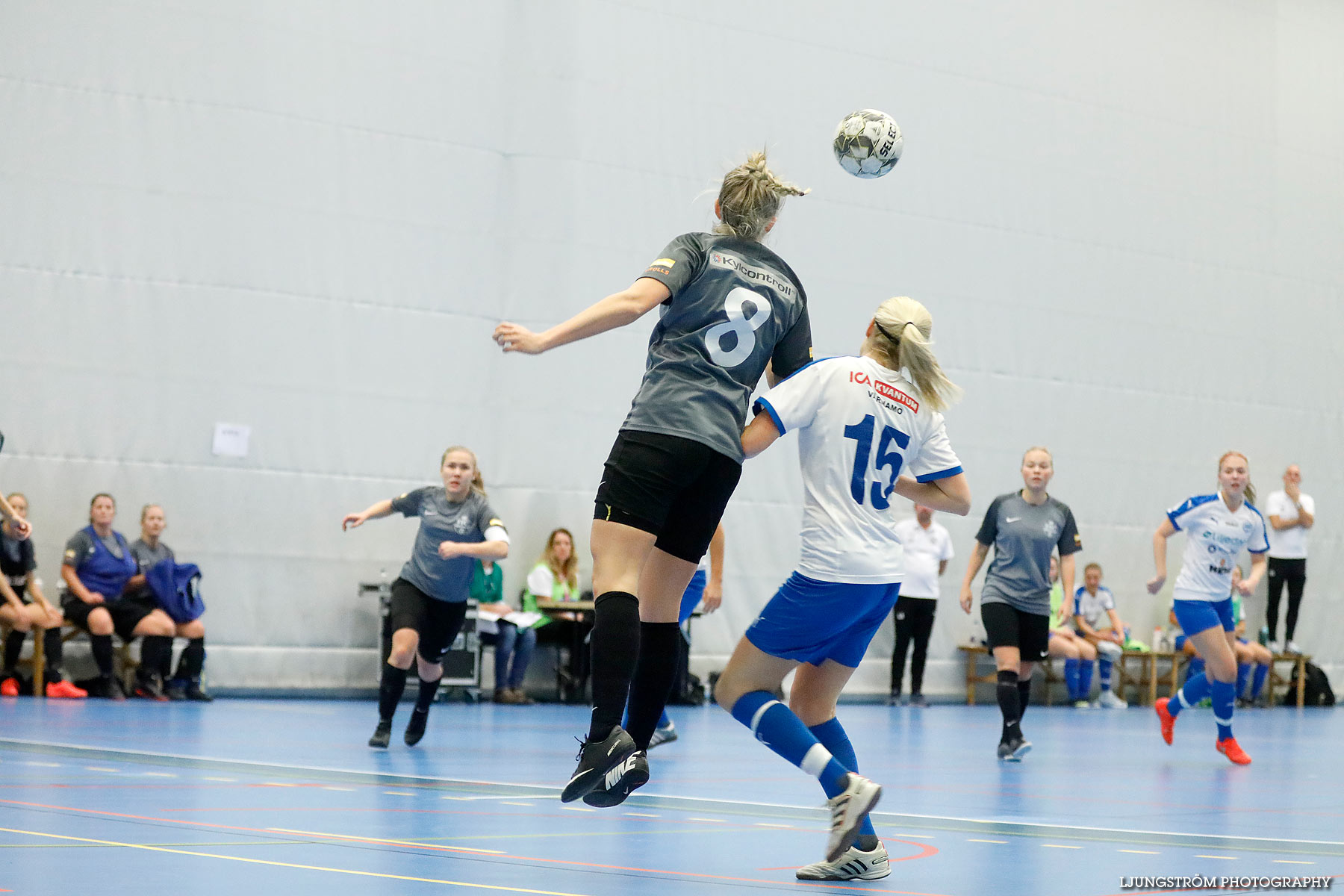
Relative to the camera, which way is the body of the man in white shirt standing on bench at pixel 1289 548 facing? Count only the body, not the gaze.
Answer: toward the camera

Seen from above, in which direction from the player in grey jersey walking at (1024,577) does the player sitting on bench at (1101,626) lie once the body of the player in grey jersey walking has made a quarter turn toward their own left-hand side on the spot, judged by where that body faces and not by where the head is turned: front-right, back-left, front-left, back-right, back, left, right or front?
left

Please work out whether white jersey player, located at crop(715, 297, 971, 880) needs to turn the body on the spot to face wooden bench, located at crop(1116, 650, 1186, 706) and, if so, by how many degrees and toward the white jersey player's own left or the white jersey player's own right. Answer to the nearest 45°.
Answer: approximately 45° to the white jersey player's own right

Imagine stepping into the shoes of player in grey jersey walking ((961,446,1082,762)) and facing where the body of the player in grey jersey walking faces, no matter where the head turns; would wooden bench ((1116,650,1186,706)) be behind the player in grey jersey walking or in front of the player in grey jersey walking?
behind

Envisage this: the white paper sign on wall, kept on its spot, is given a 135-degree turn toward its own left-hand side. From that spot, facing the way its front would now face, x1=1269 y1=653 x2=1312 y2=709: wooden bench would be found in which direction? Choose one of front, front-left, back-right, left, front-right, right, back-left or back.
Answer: front-right

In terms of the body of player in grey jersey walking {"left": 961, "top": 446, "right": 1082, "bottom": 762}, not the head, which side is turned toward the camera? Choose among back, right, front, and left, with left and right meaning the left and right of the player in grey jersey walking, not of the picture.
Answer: front

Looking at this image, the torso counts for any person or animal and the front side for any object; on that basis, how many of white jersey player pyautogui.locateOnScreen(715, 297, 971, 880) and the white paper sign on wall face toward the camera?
1

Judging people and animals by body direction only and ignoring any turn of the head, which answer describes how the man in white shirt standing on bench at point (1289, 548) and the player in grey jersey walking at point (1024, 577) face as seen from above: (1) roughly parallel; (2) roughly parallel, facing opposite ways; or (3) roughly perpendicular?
roughly parallel

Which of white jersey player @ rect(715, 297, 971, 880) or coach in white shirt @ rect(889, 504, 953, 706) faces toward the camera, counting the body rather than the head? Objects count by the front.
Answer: the coach in white shirt

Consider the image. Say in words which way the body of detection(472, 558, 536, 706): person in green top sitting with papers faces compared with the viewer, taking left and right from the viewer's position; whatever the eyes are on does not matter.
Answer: facing the viewer and to the right of the viewer

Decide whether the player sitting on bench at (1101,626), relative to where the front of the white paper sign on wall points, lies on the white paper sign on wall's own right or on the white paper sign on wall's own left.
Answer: on the white paper sign on wall's own left

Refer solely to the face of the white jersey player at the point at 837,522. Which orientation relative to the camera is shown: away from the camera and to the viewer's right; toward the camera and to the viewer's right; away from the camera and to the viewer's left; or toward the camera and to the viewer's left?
away from the camera and to the viewer's left

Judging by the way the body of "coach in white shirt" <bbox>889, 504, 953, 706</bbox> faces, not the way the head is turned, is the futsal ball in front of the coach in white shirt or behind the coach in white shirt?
in front

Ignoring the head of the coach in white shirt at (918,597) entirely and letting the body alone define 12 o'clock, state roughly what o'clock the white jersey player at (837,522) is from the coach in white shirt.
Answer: The white jersey player is roughly at 12 o'clock from the coach in white shirt.

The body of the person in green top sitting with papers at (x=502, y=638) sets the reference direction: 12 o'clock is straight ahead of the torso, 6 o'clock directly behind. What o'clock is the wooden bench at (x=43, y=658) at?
The wooden bench is roughly at 4 o'clock from the person in green top sitting with papers.
